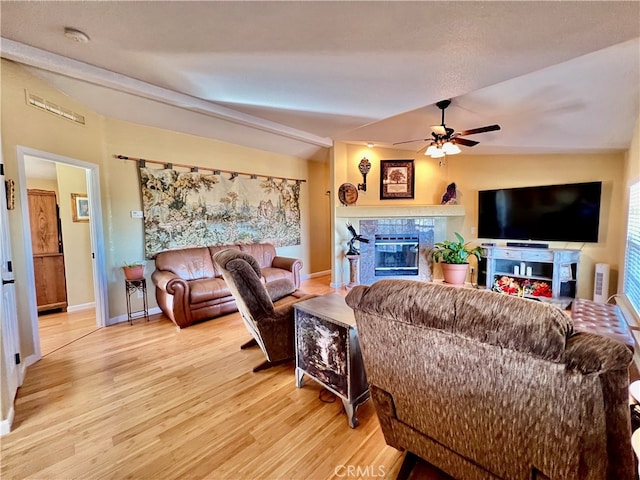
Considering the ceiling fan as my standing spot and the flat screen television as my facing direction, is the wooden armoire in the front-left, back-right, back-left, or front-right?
back-left

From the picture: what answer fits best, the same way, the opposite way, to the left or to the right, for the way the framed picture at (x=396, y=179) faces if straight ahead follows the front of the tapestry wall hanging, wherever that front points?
to the right

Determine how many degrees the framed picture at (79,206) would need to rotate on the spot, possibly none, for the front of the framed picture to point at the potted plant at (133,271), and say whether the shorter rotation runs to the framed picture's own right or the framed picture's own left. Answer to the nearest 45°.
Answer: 0° — it already faces it

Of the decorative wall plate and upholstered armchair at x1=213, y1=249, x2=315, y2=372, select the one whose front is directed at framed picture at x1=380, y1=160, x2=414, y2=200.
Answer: the upholstered armchair

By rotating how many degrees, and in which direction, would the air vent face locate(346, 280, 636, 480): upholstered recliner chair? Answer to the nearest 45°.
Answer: approximately 45° to its right
